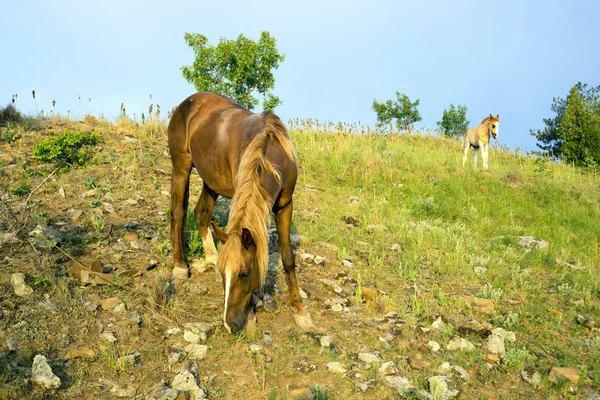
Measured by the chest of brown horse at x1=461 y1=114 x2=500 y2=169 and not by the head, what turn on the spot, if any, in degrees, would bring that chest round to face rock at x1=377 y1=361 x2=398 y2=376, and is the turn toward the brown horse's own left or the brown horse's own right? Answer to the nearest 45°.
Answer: approximately 45° to the brown horse's own right

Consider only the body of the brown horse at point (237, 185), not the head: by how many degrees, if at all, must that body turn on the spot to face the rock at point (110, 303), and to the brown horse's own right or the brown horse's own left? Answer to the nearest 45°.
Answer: approximately 135° to the brown horse's own right

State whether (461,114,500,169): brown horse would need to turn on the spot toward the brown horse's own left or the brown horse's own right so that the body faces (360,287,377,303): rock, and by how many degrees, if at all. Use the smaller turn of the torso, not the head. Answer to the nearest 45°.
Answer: approximately 45° to the brown horse's own right

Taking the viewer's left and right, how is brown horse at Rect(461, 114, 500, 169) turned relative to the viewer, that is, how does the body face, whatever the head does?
facing the viewer and to the right of the viewer

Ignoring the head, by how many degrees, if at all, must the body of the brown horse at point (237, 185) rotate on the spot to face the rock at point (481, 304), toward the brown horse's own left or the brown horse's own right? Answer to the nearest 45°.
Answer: approximately 45° to the brown horse's own left

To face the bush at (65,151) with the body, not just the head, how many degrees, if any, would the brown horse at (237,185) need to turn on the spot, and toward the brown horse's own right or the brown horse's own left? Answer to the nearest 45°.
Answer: approximately 180°

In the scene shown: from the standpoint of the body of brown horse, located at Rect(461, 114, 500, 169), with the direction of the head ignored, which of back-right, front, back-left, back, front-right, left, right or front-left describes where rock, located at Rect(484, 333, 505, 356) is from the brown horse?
front-right

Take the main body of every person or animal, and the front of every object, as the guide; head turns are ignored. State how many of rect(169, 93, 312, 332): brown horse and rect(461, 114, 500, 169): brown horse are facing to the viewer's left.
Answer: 0

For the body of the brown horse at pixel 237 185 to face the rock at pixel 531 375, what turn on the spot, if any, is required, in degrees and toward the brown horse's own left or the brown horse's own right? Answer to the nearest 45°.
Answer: approximately 45° to the brown horse's own left

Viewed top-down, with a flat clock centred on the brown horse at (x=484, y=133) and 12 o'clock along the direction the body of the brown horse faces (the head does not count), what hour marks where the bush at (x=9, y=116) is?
The bush is roughly at 3 o'clock from the brown horse.

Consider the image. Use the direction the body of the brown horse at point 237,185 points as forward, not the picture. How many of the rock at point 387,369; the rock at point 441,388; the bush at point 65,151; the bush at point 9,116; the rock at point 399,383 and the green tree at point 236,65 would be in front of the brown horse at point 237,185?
3

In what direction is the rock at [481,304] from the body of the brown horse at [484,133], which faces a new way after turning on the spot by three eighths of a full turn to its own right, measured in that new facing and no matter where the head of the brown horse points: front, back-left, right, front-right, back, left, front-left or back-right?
left

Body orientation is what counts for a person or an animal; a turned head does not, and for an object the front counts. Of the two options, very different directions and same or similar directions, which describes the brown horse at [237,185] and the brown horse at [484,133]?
same or similar directions

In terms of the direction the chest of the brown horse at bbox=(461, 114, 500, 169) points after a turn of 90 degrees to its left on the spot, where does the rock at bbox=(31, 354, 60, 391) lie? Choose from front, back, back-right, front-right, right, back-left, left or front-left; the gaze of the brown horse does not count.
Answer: back-right
